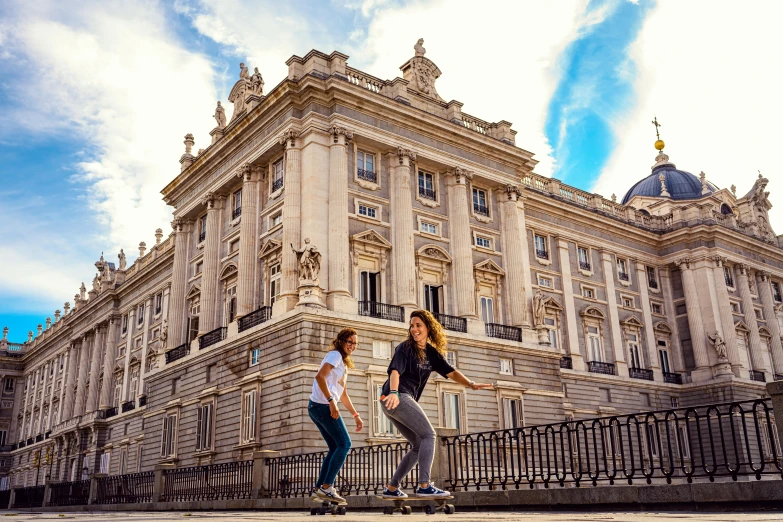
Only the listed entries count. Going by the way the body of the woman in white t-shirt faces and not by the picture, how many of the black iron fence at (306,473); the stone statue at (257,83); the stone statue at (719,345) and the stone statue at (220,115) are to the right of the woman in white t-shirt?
0

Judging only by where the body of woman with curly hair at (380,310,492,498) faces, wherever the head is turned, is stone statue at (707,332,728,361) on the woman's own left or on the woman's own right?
on the woman's own left

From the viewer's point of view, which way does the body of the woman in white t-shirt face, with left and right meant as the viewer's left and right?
facing to the right of the viewer

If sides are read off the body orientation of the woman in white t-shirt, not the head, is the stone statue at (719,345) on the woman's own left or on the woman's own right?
on the woman's own left

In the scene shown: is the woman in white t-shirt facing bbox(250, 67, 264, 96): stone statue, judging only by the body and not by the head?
no

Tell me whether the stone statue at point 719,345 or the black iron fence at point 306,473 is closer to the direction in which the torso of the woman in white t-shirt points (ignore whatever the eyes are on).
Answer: the stone statue

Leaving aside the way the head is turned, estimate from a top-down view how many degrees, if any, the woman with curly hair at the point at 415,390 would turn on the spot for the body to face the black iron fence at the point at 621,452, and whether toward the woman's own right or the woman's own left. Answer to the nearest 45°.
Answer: approximately 90° to the woman's own left

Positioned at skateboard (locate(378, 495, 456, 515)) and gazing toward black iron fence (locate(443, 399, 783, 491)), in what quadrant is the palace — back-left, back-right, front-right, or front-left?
front-left

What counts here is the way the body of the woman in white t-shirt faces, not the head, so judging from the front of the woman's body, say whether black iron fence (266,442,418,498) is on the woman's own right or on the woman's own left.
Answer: on the woman's own left

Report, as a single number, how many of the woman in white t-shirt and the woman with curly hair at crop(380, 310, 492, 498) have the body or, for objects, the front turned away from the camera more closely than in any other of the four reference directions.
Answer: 0
